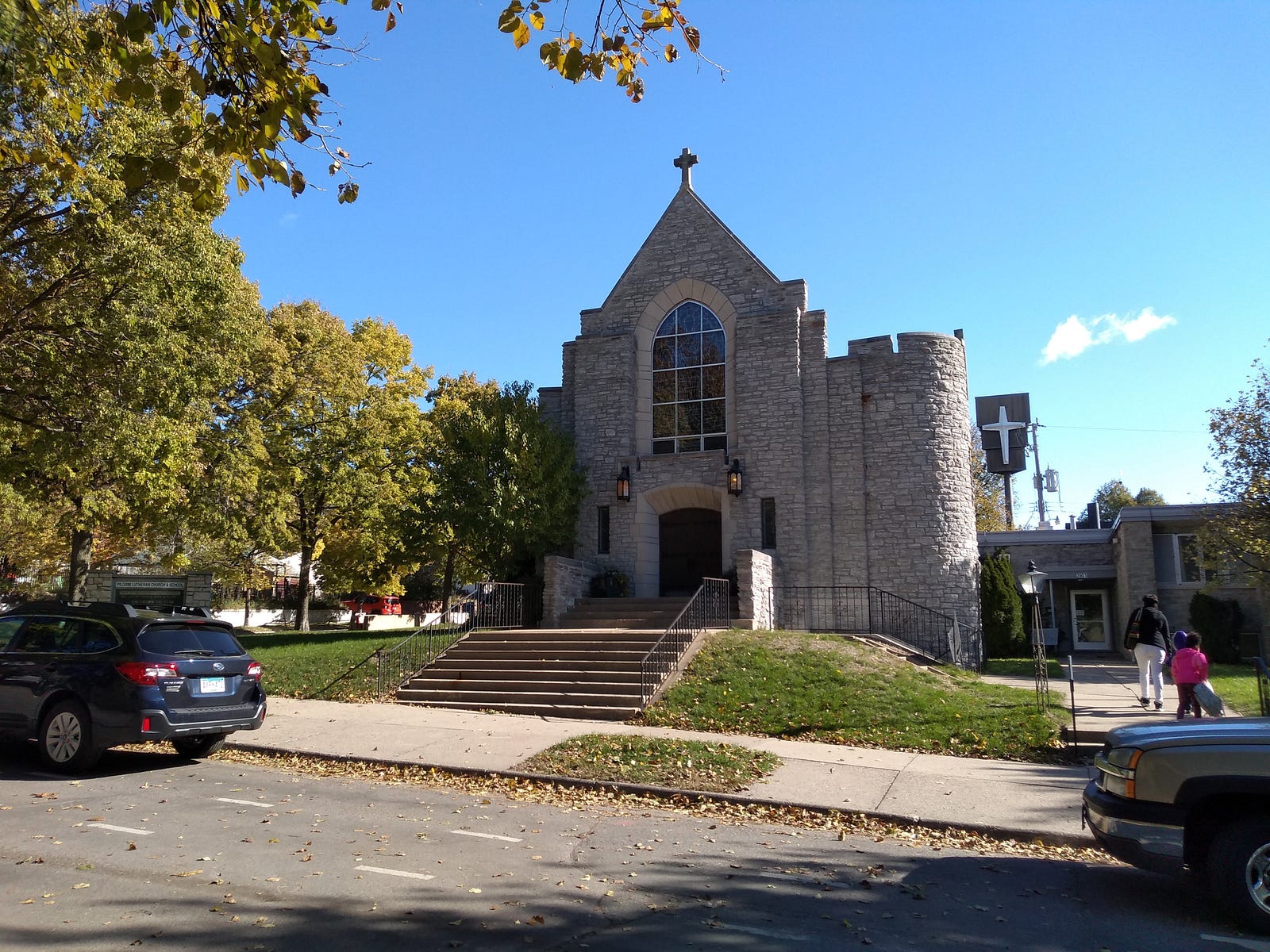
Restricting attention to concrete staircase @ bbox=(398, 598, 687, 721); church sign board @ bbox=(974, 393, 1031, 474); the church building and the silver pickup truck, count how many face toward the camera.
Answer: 3

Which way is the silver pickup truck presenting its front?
to the viewer's left

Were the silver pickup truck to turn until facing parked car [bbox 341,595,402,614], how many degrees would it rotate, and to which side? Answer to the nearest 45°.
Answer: approximately 45° to its right

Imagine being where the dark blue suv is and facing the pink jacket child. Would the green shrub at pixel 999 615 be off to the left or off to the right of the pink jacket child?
left

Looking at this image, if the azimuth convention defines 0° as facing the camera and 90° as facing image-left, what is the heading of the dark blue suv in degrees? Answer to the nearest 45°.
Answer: approximately 135°

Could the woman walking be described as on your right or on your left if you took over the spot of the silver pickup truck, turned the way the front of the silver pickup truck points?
on your right

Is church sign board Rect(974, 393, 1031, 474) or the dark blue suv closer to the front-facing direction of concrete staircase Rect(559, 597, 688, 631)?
the dark blue suv

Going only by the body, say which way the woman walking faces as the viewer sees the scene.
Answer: away from the camera
